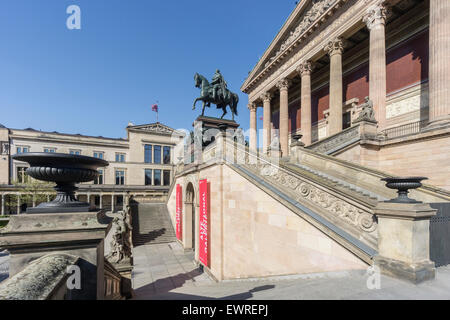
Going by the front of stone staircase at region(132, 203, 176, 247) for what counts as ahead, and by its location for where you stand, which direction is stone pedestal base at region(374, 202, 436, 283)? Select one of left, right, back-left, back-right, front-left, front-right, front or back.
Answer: front

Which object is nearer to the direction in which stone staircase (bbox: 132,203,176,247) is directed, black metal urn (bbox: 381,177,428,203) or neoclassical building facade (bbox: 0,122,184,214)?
the black metal urn

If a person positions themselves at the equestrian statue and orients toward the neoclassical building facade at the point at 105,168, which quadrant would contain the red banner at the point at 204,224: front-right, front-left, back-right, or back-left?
back-left

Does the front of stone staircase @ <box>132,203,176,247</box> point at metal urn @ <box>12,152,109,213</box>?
yes

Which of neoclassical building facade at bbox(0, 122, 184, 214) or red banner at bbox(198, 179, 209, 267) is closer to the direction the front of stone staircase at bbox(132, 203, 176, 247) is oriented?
the red banner

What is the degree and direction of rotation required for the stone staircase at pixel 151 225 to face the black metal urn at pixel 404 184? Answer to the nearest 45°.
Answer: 0° — it already faces it

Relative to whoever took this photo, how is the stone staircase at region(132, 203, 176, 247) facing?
facing the viewer

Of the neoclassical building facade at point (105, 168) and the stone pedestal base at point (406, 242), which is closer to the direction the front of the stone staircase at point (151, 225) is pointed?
the stone pedestal base

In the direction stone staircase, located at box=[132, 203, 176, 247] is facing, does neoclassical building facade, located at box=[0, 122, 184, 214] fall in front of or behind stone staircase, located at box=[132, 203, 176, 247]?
behind

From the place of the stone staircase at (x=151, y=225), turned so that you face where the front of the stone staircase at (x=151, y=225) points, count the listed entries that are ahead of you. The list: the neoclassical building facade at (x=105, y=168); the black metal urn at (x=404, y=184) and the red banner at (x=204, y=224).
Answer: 2
